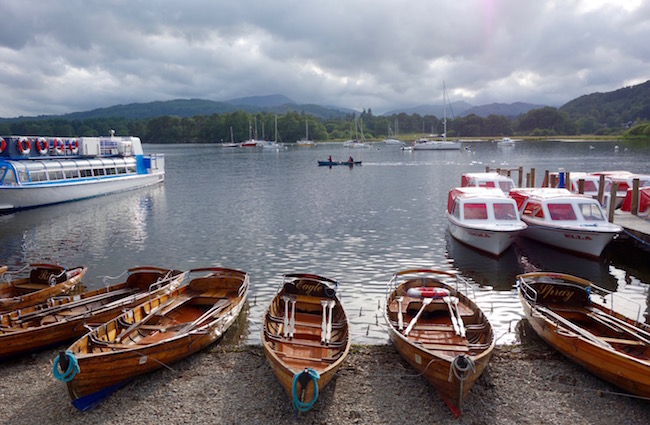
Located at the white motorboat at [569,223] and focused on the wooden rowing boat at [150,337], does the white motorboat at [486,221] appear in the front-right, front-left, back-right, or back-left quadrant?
front-right

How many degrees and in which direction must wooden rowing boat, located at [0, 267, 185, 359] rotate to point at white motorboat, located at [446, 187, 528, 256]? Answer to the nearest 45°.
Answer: approximately 135° to its left

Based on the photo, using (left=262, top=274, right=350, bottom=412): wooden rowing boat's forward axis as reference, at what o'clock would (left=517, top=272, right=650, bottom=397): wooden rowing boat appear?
(left=517, top=272, right=650, bottom=397): wooden rowing boat is roughly at 9 o'clock from (left=262, top=274, right=350, bottom=412): wooden rowing boat.

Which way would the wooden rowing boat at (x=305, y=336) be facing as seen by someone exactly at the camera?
facing the viewer

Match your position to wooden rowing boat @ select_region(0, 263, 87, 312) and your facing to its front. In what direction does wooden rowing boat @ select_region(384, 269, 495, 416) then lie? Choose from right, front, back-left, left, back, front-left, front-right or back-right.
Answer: left

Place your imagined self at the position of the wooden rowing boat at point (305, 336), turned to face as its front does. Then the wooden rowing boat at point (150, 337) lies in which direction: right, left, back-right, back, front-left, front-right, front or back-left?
right

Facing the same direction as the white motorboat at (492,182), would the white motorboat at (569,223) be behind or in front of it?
in front

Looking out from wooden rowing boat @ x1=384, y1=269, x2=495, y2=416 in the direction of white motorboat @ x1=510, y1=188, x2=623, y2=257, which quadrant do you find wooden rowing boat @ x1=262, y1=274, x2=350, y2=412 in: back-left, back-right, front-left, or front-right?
back-left

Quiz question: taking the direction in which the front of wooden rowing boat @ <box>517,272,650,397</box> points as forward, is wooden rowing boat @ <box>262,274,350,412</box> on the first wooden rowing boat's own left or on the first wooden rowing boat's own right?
on the first wooden rowing boat's own right

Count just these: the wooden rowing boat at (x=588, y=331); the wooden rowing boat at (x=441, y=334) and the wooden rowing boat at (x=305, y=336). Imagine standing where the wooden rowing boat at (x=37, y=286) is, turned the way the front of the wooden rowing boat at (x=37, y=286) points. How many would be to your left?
3

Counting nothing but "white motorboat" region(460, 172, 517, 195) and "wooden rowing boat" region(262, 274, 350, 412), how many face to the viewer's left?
0

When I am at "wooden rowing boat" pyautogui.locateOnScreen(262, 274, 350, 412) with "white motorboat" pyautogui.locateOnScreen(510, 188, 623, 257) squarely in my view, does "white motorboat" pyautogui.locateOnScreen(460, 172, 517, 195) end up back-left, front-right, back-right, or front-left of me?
front-left

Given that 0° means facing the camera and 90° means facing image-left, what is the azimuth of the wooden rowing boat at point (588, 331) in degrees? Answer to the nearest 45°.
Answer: approximately 315°
